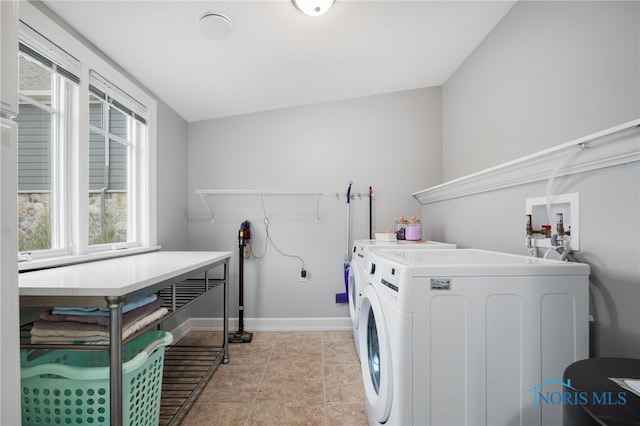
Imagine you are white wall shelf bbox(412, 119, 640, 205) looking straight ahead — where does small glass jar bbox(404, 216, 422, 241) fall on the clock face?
The small glass jar is roughly at 3 o'clock from the white wall shelf.

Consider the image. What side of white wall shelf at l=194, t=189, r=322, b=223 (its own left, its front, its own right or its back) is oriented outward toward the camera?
front

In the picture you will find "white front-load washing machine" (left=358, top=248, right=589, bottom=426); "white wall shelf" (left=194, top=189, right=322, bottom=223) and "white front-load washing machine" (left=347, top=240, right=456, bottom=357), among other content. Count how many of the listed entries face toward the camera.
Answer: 1

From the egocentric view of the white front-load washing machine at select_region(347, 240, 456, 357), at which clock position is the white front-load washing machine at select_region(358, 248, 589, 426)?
the white front-load washing machine at select_region(358, 248, 589, 426) is roughly at 8 o'clock from the white front-load washing machine at select_region(347, 240, 456, 357).

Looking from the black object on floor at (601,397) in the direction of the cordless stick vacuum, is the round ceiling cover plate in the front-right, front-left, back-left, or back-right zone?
front-left

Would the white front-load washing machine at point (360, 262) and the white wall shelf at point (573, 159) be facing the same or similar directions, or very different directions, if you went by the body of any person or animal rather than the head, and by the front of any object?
same or similar directions

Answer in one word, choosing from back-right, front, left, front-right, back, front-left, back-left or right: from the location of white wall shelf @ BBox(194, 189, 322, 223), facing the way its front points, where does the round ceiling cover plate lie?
front

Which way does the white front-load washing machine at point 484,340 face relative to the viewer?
to the viewer's left

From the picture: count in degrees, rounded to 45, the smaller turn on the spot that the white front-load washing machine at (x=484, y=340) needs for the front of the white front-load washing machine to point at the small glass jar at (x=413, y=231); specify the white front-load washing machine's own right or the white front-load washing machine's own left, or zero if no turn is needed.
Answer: approximately 90° to the white front-load washing machine's own right

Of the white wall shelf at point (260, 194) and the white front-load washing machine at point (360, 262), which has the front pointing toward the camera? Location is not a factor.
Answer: the white wall shelf

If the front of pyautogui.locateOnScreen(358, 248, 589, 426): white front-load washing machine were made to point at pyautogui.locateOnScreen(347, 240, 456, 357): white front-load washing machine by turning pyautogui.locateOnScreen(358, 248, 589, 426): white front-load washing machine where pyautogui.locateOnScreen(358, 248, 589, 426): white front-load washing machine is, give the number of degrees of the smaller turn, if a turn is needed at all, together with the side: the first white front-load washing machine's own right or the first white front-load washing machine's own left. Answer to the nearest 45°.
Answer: approximately 45° to the first white front-load washing machine's own right

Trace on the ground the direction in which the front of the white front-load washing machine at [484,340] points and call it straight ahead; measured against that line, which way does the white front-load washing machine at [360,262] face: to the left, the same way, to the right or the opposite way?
the same way

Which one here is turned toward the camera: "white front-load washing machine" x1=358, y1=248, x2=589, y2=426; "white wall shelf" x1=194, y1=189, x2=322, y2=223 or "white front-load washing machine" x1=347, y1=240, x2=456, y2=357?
the white wall shelf

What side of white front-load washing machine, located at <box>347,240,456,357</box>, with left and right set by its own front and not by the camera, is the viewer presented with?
left

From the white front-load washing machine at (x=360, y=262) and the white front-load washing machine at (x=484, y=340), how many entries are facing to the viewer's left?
2
